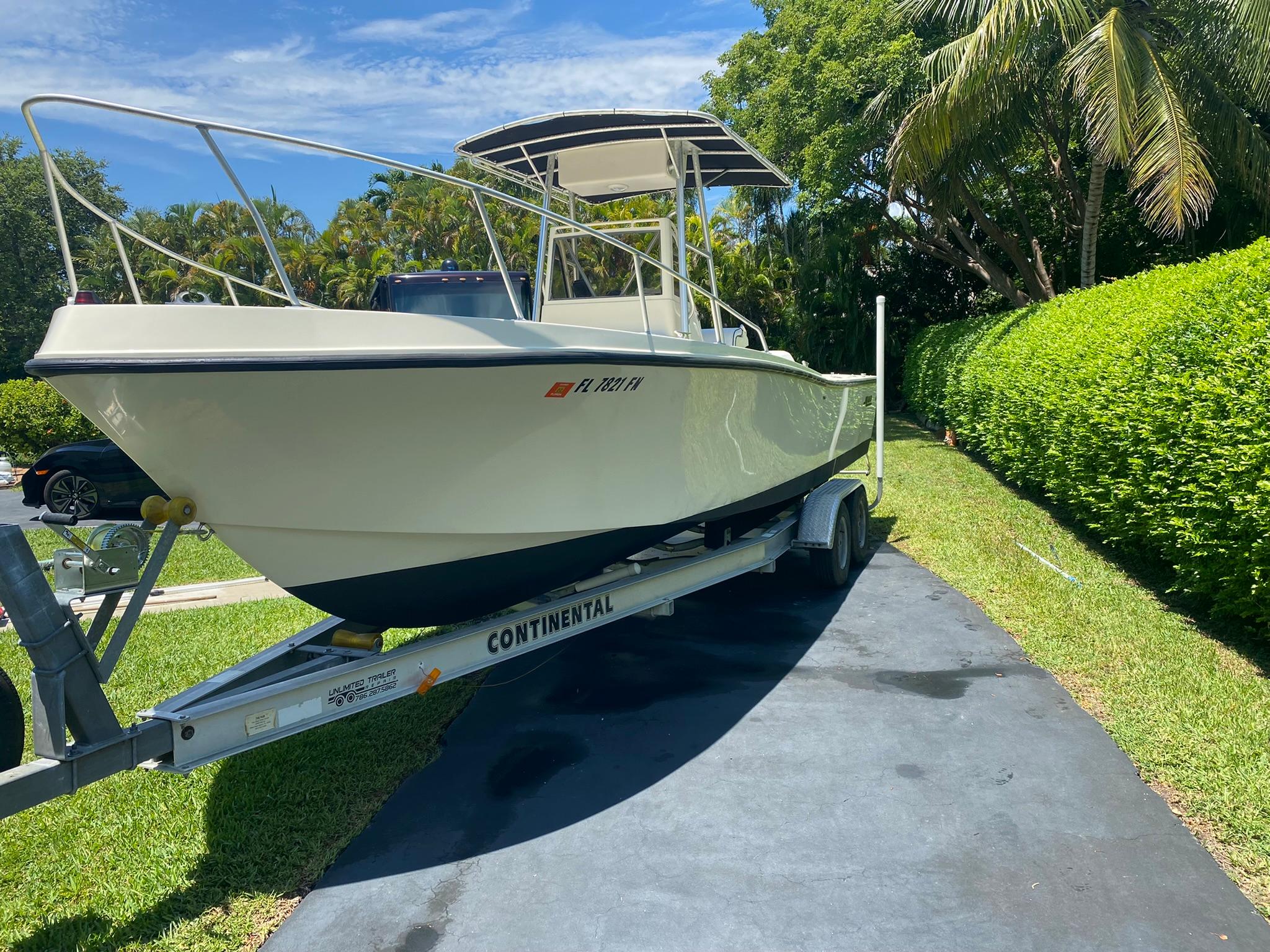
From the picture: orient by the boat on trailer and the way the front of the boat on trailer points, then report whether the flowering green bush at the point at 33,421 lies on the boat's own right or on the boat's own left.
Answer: on the boat's own right

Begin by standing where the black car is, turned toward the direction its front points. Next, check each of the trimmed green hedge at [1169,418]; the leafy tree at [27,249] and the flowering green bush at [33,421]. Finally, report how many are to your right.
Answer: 2

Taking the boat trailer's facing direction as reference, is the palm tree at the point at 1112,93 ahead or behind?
behind

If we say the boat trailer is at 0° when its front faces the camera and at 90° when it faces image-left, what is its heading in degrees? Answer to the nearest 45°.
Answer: approximately 45°

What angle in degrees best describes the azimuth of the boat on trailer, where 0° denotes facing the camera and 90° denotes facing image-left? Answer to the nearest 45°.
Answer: approximately 45°

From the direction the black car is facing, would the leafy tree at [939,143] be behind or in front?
behind

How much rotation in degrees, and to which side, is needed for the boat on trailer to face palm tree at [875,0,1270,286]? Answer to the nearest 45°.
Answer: approximately 180°

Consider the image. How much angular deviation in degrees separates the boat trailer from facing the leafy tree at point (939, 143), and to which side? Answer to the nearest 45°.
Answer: approximately 180°

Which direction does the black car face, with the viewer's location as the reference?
facing to the left of the viewer

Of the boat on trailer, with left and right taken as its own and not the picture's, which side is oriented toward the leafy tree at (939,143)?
back

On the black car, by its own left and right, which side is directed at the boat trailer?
left
